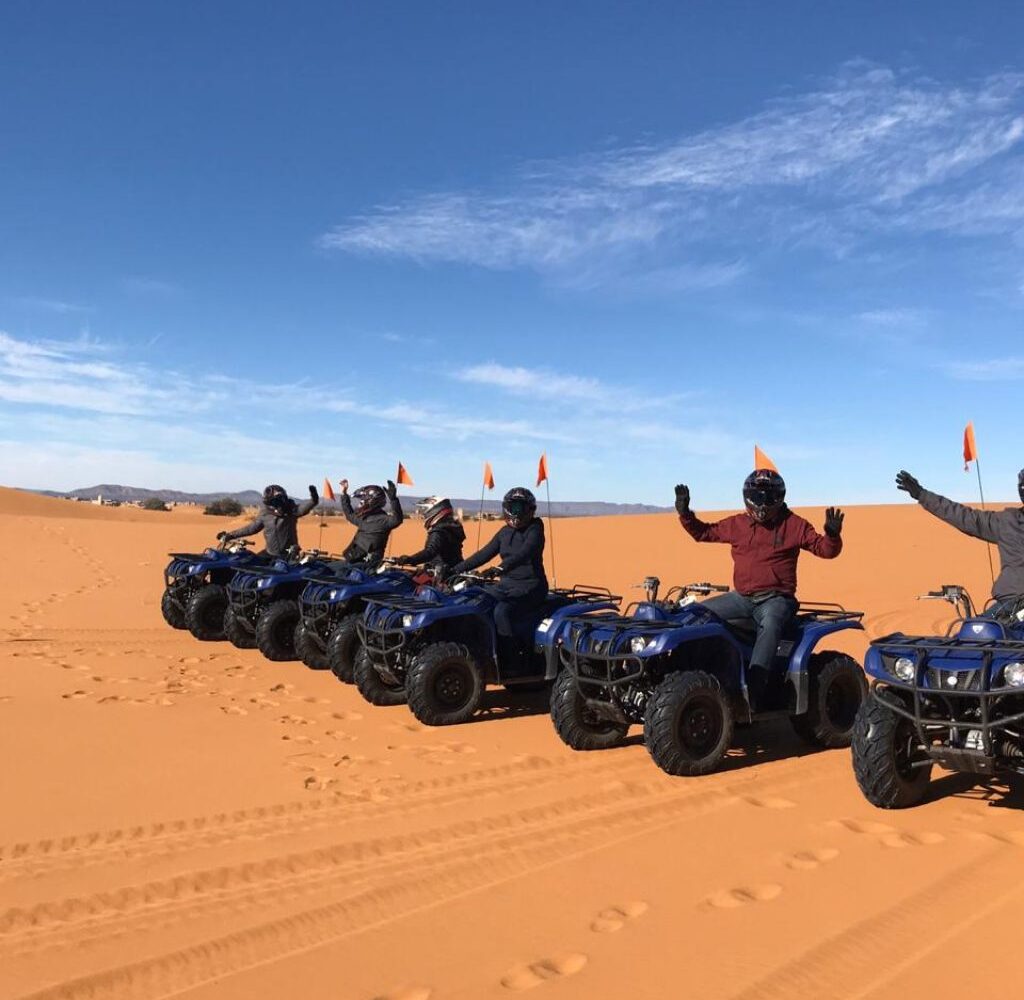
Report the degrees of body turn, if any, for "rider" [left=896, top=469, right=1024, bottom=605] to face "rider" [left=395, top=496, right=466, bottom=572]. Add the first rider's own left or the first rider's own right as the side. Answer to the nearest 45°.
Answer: approximately 90° to the first rider's own right

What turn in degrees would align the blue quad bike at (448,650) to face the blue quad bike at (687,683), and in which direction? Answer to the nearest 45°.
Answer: approximately 90° to its left

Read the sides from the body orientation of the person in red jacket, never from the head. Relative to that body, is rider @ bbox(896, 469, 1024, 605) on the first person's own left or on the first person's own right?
on the first person's own left

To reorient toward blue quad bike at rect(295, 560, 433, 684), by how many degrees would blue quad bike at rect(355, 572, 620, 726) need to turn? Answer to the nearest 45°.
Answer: approximately 90° to its right

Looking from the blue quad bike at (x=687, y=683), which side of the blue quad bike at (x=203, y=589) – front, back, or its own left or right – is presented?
left

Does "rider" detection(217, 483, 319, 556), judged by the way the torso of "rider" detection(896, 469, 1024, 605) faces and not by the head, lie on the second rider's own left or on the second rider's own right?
on the second rider's own right

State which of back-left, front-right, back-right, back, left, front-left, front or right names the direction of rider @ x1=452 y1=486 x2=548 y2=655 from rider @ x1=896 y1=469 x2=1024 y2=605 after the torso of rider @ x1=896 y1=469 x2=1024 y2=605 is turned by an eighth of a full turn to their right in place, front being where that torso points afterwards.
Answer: front-right

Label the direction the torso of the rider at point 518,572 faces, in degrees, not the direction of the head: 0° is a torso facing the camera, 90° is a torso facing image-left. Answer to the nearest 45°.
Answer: approximately 45°
